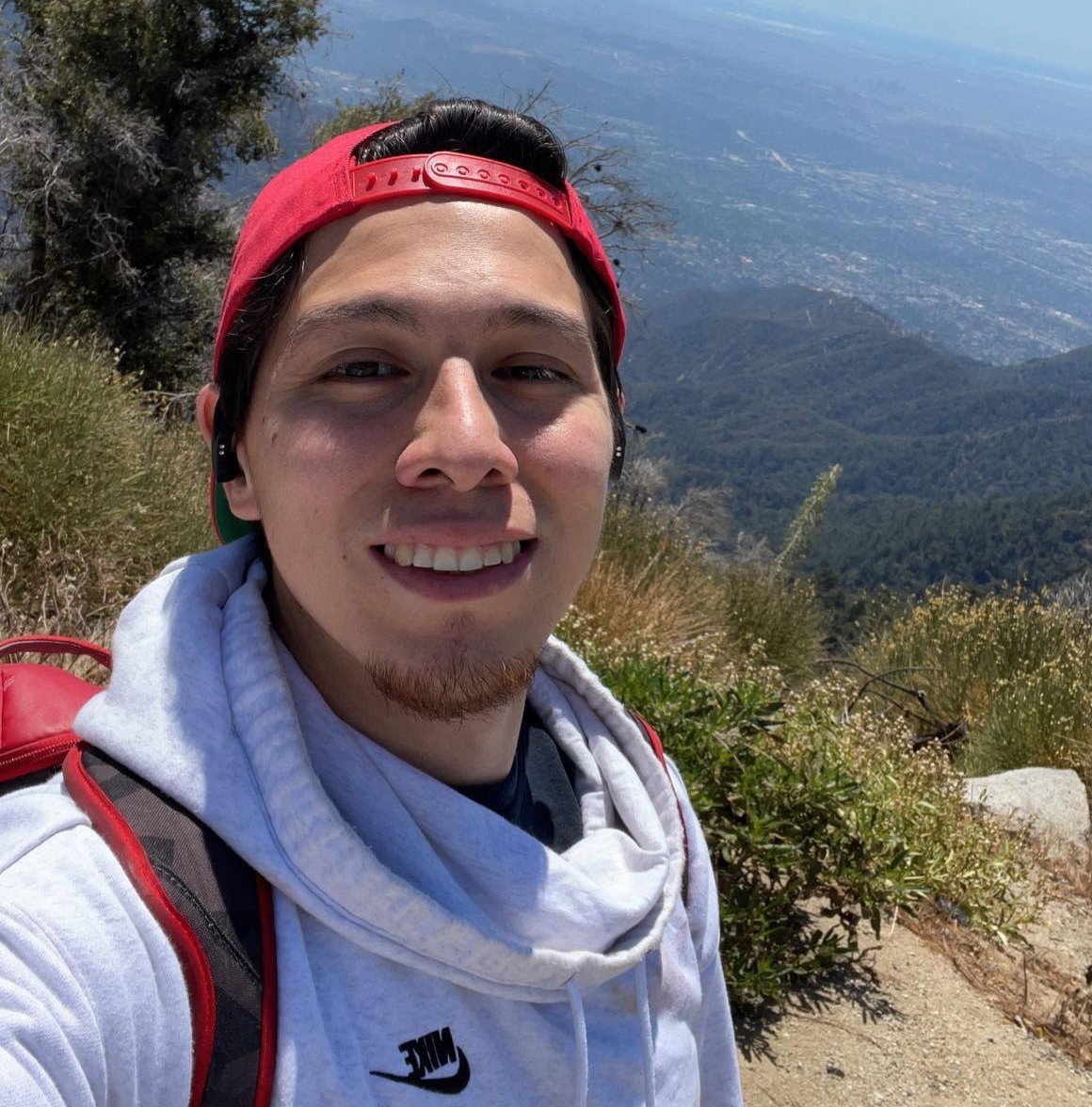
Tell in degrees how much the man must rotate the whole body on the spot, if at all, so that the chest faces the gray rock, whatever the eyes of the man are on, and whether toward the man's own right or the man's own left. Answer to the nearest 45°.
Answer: approximately 90° to the man's own left

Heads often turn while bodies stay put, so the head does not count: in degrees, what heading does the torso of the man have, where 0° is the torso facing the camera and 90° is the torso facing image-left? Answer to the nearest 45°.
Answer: approximately 315°

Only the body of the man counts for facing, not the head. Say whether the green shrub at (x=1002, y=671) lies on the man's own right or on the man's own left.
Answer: on the man's own left

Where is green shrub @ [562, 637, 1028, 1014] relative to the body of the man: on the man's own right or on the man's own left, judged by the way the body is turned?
on the man's own left
